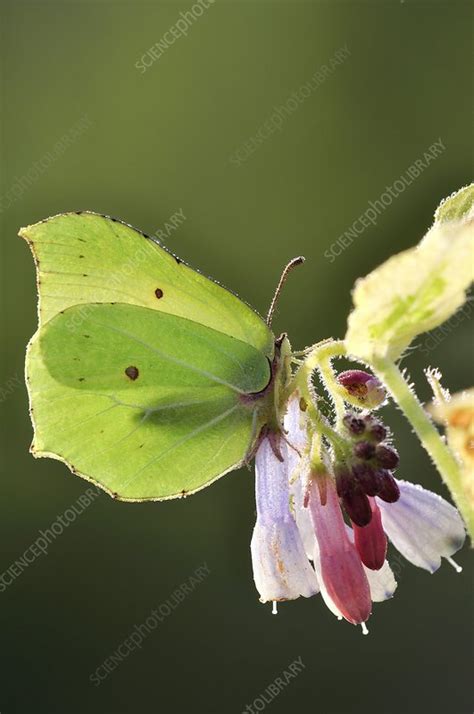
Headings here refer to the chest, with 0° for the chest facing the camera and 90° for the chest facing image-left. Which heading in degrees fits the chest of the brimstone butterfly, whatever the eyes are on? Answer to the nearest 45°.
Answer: approximately 270°

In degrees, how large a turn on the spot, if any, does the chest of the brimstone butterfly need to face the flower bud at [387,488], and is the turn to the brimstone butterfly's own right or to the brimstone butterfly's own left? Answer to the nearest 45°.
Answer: approximately 45° to the brimstone butterfly's own right

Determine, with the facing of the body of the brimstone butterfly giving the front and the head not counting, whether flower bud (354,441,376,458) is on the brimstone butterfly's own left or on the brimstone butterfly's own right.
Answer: on the brimstone butterfly's own right

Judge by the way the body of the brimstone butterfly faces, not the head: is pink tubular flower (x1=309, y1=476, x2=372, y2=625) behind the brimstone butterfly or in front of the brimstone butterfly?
in front

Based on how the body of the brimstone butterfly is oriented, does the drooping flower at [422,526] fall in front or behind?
in front

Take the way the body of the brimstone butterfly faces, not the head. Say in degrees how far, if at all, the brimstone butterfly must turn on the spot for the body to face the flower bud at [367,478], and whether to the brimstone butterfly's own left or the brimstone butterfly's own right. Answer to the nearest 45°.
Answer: approximately 45° to the brimstone butterfly's own right
